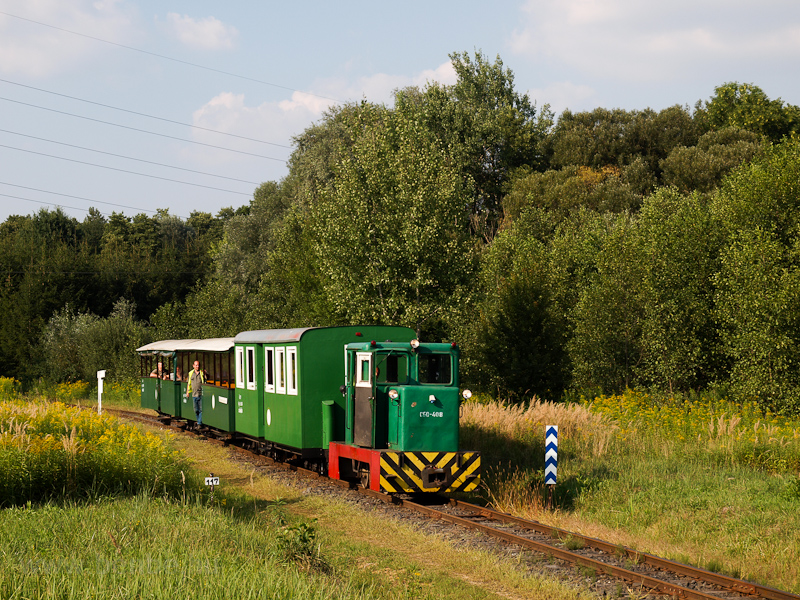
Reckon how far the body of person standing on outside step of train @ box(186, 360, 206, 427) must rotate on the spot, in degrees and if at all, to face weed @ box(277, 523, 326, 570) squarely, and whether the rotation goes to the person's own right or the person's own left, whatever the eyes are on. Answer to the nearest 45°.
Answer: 0° — they already face it

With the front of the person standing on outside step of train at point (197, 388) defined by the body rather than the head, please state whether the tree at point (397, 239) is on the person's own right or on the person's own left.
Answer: on the person's own left

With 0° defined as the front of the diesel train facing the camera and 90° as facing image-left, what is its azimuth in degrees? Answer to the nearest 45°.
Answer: approximately 315°

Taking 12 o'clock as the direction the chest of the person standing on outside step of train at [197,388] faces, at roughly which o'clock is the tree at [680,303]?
The tree is roughly at 9 o'clock from the person standing on outside step of train.

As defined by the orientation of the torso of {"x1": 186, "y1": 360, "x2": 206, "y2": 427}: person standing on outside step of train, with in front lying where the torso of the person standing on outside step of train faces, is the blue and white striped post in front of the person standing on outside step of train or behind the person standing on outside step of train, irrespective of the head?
in front

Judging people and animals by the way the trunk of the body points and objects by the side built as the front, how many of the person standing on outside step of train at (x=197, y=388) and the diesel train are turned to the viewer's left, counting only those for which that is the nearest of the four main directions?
0

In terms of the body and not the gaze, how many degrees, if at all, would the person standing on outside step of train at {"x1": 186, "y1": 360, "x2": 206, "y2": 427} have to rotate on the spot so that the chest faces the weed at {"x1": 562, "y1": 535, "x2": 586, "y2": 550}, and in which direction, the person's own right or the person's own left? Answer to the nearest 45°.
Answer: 0° — they already face it

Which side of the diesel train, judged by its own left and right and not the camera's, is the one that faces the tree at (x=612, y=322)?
left
